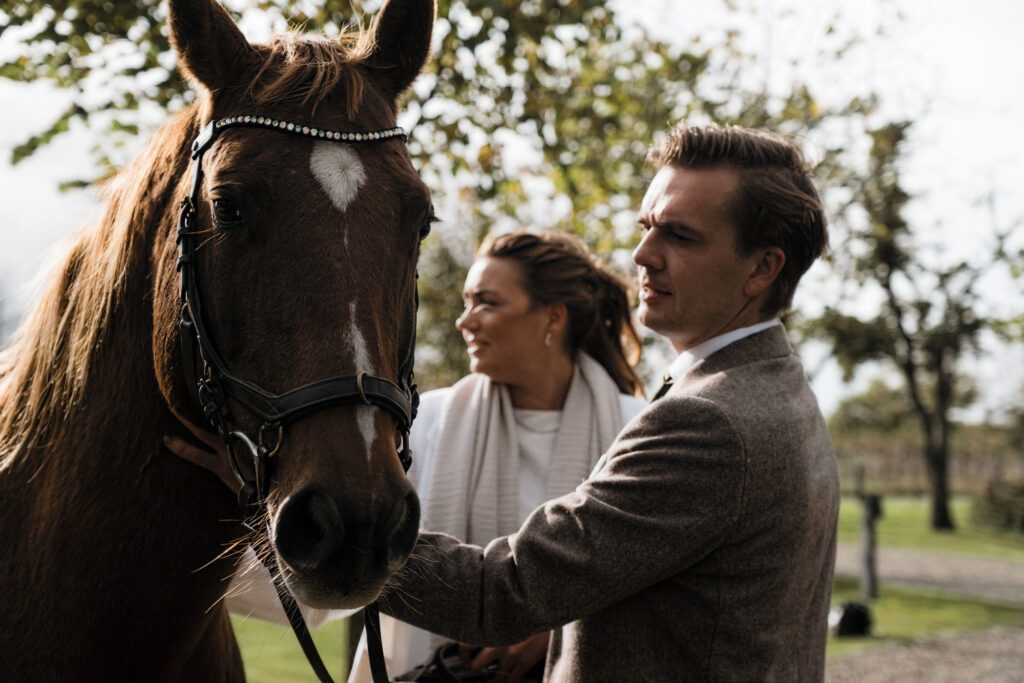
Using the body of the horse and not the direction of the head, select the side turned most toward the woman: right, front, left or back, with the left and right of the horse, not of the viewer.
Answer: left

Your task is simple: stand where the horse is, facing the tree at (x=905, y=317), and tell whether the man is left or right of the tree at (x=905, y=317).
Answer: right

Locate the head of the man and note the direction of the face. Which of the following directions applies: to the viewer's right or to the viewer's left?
to the viewer's left

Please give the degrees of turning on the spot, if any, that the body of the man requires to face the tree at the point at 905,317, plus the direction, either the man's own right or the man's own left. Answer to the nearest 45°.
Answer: approximately 90° to the man's own right

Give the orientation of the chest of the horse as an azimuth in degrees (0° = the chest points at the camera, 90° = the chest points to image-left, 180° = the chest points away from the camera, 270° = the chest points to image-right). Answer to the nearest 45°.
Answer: approximately 315°

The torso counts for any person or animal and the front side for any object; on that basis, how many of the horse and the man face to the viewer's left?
1

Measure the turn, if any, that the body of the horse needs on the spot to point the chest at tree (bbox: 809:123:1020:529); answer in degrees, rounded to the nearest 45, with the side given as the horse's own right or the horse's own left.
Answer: approximately 90° to the horse's own left

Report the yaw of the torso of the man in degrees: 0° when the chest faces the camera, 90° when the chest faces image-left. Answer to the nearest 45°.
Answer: approximately 90°

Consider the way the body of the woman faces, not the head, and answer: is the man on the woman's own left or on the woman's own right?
on the woman's own left

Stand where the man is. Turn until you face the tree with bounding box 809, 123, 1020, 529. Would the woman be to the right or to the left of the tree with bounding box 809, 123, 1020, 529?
left
